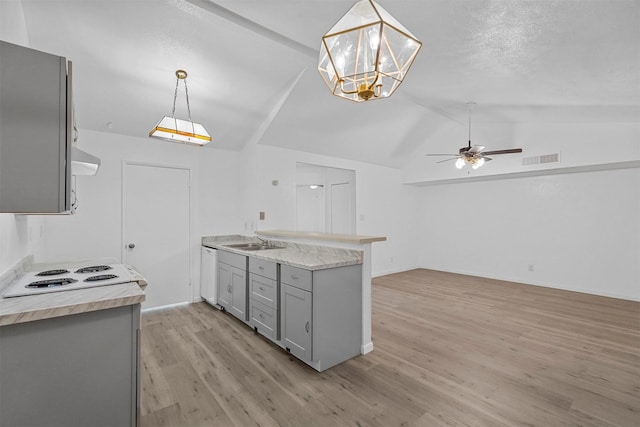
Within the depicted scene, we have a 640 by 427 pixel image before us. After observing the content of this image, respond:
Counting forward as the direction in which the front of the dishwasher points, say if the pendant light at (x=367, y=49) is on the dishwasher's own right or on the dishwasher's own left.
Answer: on the dishwasher's own left

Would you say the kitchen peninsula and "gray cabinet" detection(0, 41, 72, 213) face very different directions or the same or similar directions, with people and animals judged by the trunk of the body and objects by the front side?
very different directions

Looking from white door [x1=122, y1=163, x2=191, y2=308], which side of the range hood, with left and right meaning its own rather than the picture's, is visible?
left

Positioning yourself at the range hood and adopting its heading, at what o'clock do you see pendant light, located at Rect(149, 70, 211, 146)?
The pendant light is roughly at 11 o'clock from the range hood.

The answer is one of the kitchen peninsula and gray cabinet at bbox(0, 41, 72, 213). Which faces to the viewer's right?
the gray cabinet

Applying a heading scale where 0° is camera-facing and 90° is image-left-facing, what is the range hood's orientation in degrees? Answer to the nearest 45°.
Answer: approximately 270°

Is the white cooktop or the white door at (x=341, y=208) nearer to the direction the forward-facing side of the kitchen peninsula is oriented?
the white cooktop

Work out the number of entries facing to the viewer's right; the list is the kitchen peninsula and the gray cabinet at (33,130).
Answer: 1

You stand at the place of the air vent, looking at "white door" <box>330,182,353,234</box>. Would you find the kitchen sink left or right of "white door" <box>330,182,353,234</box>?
left

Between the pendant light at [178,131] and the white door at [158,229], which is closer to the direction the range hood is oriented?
the pendant light

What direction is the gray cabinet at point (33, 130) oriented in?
to the viewer's right

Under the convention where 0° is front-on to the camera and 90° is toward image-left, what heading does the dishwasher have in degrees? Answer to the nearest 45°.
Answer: approximately 45°
